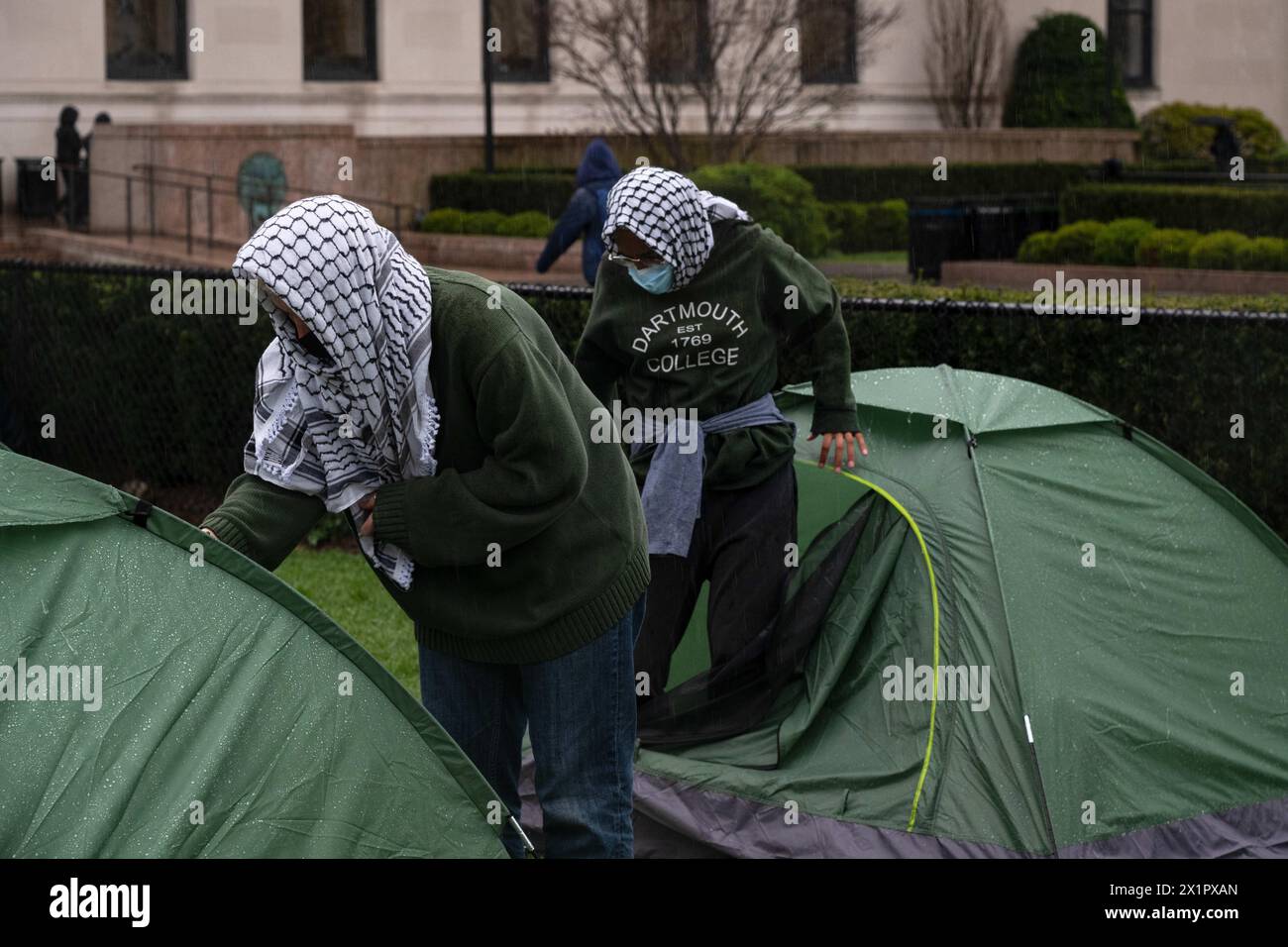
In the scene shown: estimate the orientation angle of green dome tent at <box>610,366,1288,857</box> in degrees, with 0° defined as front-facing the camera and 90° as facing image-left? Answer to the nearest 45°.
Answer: approximately 45°

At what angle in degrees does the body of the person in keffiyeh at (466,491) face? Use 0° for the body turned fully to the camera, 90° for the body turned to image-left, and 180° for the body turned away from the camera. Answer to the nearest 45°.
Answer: approximately 45°

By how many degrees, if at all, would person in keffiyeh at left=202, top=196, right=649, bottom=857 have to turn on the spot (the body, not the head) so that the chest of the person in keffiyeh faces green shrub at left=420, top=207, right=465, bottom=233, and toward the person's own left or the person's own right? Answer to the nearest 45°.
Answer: approximately 135° to the person's own right

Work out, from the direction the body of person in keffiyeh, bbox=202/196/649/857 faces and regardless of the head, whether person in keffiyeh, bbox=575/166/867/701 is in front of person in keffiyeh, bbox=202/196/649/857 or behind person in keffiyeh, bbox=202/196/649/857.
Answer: behind

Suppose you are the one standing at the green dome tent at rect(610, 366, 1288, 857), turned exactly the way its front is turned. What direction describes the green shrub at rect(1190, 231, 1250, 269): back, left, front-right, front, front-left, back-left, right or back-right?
back-right

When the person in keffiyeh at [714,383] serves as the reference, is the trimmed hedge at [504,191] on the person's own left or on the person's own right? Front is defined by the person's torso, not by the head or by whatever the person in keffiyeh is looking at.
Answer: on the person's own right

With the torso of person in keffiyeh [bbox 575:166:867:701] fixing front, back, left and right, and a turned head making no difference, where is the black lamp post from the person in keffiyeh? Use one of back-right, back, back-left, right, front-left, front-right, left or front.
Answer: back-right

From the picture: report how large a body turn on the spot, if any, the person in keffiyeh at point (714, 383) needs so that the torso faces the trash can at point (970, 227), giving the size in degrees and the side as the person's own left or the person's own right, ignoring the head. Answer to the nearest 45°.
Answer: approximately 135° to the person's own right

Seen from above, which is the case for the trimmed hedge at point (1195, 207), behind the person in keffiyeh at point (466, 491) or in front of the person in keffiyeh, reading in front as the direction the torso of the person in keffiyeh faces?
behind
